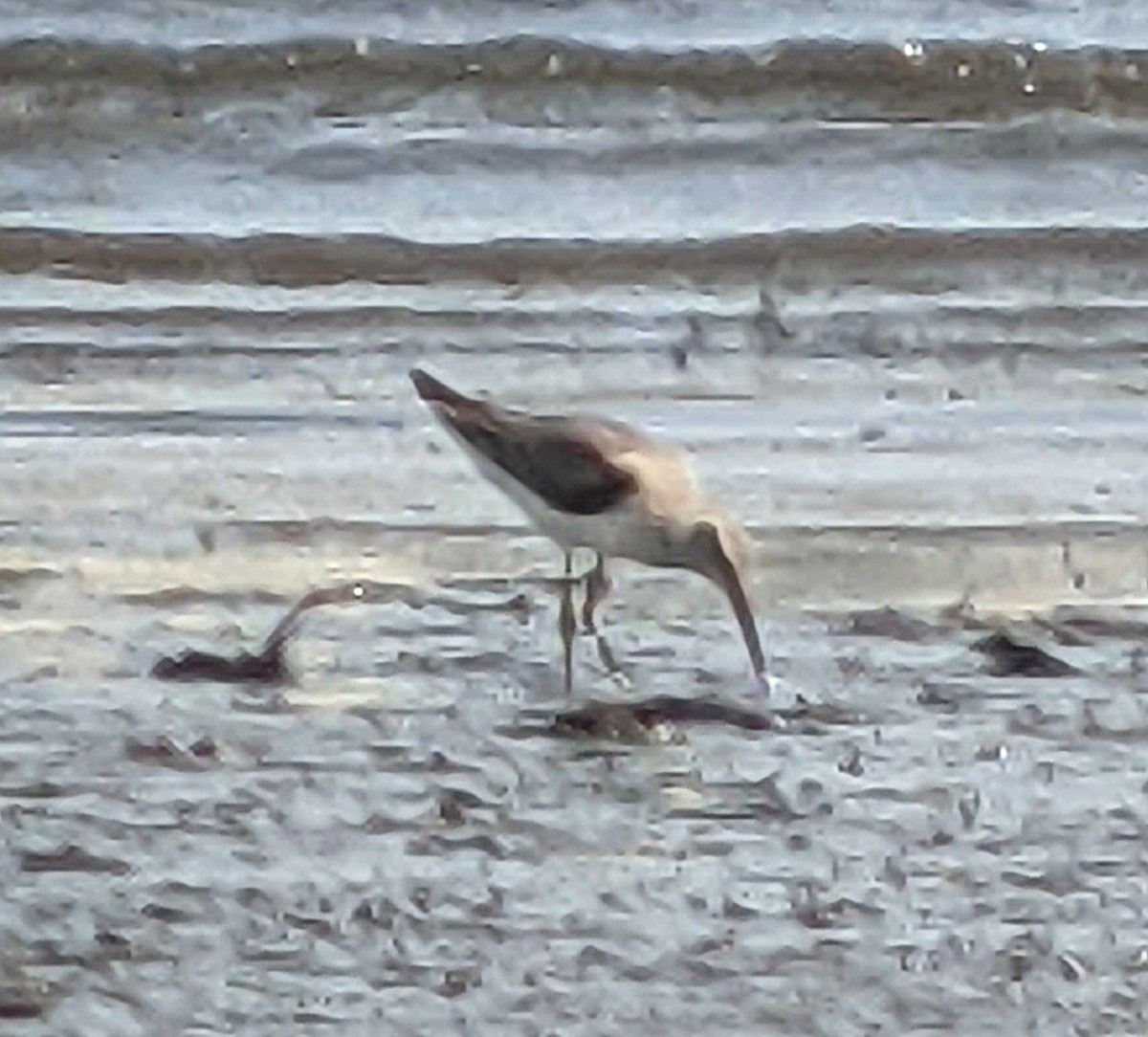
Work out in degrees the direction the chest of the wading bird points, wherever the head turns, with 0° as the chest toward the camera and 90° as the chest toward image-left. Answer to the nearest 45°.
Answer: approximately 270°
